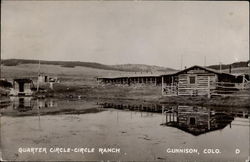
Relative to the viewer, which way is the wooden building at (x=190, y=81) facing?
toward the camera
